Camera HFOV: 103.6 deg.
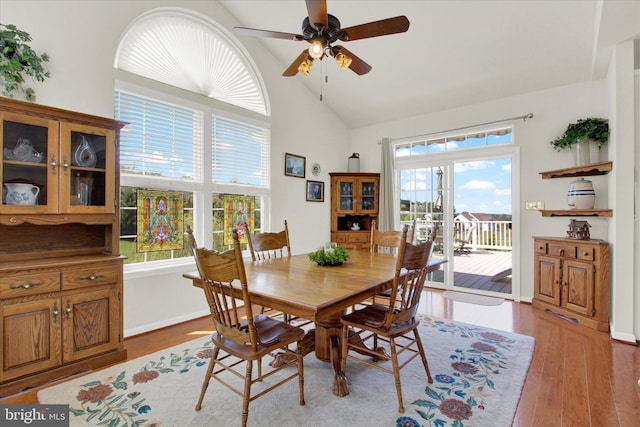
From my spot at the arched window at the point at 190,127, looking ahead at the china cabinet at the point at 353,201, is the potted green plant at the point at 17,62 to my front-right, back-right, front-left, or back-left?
back-right

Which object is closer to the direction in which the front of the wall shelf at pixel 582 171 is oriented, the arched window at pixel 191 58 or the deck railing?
the arched window

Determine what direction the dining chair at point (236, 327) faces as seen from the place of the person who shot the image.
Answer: facing away from the viewer and to the right of the viewer

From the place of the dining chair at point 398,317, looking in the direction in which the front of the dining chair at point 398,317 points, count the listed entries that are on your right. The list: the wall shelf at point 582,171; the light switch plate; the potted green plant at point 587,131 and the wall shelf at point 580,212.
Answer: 4

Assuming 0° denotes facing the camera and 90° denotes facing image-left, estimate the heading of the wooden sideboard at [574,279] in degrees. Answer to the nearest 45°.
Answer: approximately 45°

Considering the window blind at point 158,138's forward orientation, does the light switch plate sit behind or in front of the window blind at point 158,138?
in front

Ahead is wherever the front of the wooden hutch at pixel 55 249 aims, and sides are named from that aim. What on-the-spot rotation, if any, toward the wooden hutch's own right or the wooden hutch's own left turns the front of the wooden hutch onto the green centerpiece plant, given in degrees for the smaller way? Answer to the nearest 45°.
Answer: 0° — it already faces it

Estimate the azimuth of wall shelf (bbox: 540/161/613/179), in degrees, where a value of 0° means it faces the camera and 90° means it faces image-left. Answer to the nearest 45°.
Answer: approximately 45°

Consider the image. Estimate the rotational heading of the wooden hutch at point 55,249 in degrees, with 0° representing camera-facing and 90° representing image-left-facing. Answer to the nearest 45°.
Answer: approximately 315°

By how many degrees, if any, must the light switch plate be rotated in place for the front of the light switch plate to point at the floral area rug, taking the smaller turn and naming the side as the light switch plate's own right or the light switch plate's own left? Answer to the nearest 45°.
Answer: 0° — it already faces it

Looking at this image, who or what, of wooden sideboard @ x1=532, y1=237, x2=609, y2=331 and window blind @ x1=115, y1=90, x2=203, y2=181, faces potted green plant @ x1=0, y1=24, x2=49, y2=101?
the wooden sideboard
